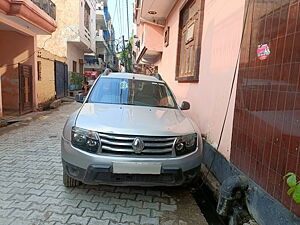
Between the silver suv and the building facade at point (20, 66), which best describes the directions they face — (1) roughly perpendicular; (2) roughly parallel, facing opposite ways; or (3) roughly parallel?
roughly perpendicular

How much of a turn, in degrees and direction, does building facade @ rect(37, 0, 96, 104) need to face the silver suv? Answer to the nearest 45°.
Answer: approximately 45° to its right

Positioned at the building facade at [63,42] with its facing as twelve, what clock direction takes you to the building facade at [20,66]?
the building facade at [20,66] is roughly at 2 o'clock from the building facade at [63,42].

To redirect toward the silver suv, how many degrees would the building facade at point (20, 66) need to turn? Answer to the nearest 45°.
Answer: approximately 45° to its right

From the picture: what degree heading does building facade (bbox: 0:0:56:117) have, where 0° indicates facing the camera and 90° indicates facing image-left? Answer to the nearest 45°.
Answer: approximately 315°

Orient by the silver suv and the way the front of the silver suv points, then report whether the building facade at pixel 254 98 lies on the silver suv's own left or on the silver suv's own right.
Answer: on the silver suv's own left

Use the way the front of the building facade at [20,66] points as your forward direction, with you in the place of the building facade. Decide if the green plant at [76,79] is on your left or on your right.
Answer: on your left
